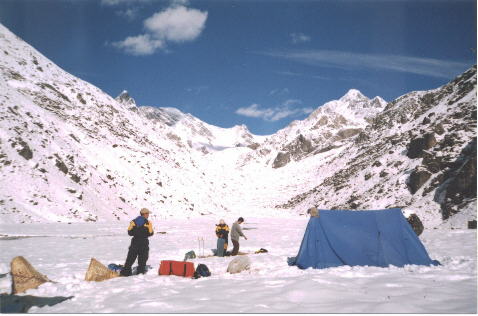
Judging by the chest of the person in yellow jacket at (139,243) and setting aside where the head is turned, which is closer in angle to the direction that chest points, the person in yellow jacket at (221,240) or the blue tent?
the person in yellow jacket

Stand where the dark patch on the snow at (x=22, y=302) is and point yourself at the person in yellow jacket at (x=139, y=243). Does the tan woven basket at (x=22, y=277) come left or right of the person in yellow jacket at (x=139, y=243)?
left

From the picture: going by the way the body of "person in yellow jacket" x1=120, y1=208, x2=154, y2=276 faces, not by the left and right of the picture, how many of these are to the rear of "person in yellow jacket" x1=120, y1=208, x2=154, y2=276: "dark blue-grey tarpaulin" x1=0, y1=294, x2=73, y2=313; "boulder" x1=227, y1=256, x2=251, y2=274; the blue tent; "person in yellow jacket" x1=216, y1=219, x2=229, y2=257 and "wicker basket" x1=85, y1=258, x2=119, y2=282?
2
